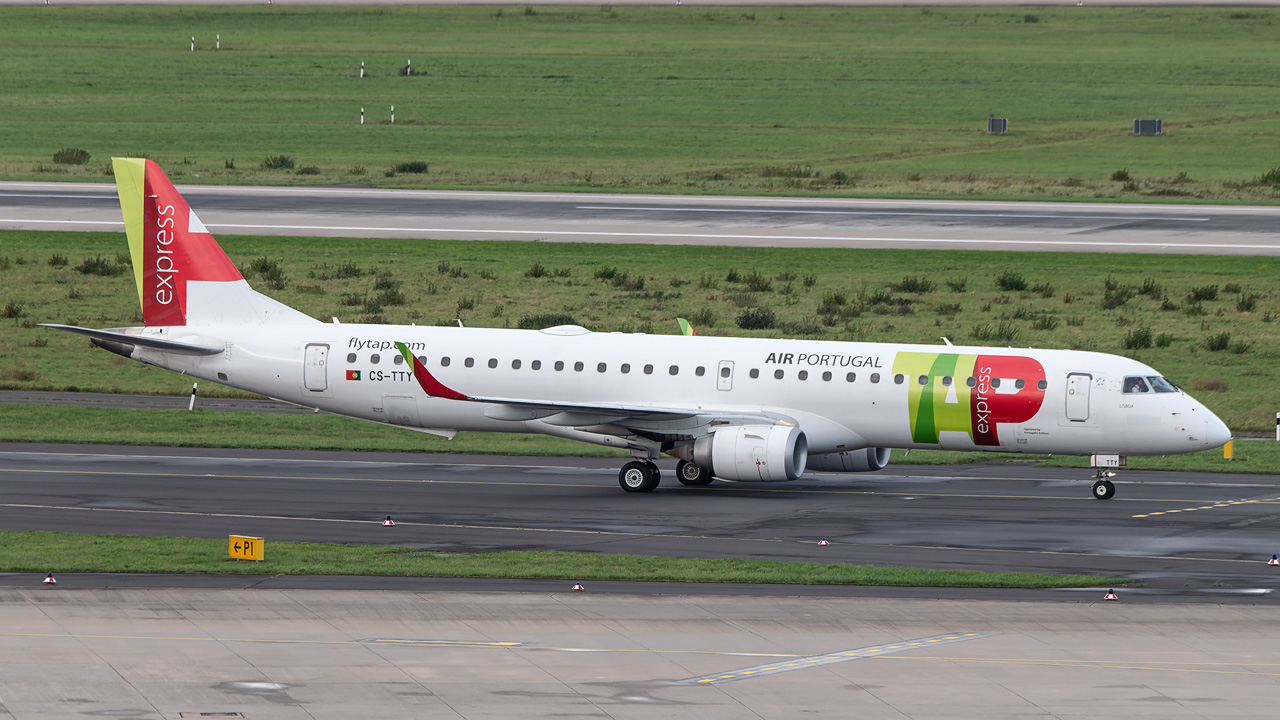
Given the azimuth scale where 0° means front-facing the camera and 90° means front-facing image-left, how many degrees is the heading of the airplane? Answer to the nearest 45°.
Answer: approximately 270°
